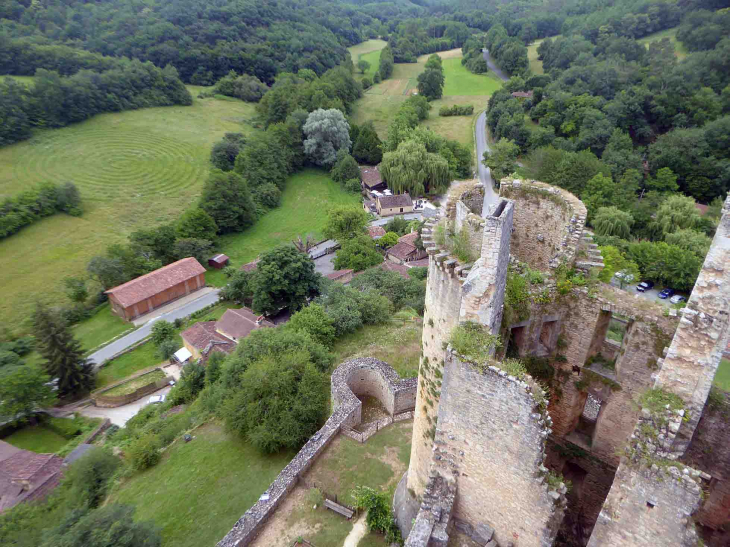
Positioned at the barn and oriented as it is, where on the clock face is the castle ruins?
The castle ruins is roughly at 1 o'clock from the barn.

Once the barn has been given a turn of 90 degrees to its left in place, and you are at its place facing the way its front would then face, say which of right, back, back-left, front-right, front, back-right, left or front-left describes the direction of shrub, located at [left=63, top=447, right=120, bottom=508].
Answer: back-right

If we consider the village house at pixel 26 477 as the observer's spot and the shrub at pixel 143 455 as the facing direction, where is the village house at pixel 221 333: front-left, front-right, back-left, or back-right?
front-left

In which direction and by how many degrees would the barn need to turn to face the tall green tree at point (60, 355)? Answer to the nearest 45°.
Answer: approximately 90° to its right

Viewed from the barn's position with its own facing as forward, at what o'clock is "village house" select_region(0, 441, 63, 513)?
The village house is roughly at 2 o'clock from the barn.

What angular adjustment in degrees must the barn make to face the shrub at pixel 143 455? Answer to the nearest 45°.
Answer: approximately 45° to its right

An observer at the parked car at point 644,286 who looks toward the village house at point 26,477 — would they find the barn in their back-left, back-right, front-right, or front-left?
front-right

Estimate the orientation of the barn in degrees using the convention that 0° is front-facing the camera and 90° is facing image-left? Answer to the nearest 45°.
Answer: approximately 315°

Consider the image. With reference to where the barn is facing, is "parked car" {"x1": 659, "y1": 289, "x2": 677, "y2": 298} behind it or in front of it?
in front

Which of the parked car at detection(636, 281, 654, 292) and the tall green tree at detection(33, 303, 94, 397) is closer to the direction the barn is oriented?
the parked car
